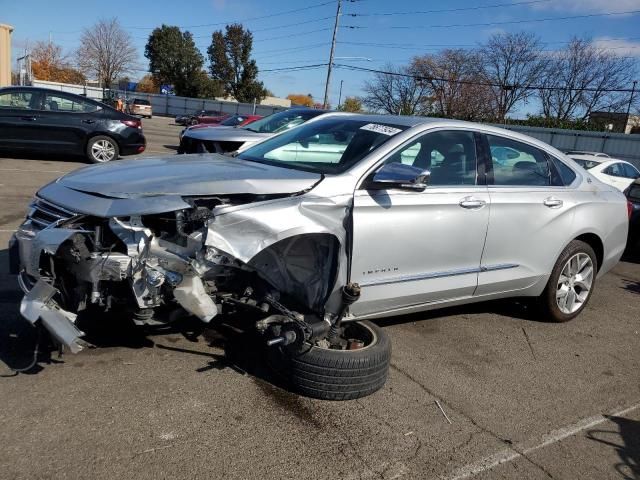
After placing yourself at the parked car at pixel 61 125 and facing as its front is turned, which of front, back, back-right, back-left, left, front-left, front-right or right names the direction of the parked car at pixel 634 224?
back-left

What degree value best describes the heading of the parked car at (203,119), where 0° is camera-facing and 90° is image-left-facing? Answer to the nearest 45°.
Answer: approximately 45°

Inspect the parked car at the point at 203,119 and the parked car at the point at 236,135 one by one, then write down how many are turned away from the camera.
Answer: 0

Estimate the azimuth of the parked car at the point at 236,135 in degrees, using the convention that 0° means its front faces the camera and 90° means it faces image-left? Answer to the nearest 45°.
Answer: approximately 45°

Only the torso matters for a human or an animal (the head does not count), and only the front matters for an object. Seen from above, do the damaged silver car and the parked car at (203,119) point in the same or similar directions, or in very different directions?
same or similar directions

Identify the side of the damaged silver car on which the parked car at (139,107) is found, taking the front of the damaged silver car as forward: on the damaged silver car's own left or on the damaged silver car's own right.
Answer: on the damaged silver car's own right

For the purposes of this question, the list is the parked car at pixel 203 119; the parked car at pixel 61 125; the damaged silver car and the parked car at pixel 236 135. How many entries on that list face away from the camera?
0

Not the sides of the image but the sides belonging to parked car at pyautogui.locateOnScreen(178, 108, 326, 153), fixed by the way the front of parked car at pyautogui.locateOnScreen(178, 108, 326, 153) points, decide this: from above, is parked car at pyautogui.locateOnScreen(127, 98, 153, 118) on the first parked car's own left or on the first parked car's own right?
on the first parked car's own right

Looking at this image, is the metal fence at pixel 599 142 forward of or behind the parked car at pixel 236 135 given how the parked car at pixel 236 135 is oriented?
behind

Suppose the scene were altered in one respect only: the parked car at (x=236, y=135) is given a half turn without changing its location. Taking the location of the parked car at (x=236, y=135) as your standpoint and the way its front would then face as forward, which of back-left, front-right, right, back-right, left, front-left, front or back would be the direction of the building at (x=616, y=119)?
front

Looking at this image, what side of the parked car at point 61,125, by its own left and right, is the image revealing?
left

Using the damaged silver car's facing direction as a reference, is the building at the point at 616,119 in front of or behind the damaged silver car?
behind

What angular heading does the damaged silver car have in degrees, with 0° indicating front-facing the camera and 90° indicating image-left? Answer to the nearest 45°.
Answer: approximately 45°

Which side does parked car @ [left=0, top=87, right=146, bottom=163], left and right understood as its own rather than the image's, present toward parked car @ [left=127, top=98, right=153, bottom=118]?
right
